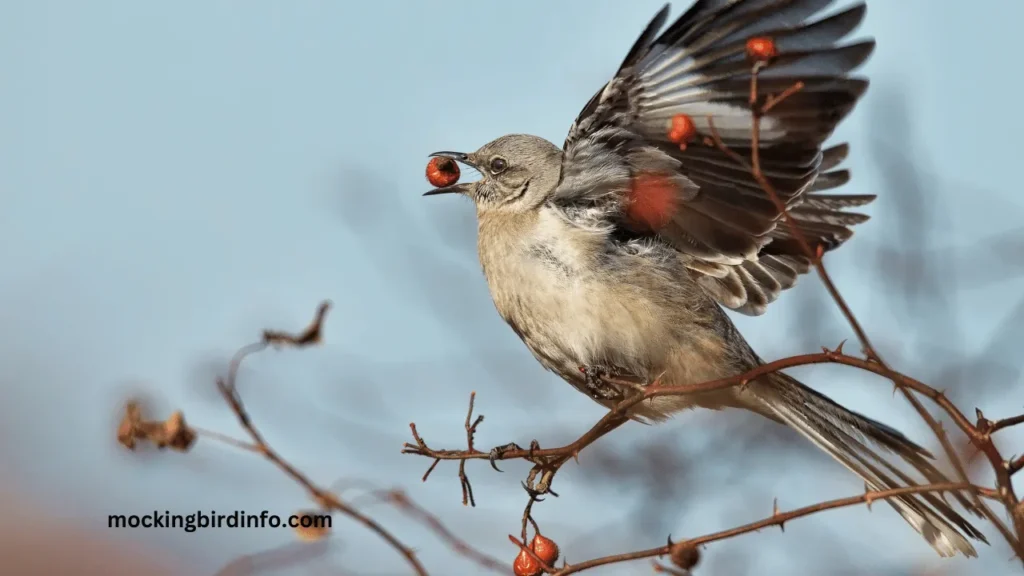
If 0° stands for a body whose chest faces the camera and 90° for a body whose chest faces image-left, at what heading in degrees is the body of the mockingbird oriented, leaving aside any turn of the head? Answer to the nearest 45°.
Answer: approximately 90°
